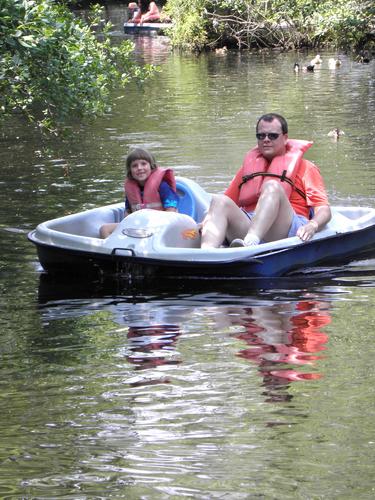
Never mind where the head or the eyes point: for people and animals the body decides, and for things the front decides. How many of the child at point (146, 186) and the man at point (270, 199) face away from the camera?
0

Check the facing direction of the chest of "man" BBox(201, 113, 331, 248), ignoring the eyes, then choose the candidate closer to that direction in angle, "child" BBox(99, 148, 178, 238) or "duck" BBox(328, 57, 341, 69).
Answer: the child

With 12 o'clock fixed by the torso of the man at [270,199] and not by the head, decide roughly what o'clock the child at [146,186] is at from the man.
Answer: The child is roughly at 2 o'clock from the man.

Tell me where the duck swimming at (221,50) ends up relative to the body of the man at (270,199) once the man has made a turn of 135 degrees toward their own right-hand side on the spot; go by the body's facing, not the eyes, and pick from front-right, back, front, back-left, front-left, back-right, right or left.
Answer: front

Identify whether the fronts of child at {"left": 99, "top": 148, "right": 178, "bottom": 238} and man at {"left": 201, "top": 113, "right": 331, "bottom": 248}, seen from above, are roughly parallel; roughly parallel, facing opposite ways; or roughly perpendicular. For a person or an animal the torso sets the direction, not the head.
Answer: roughly parallel

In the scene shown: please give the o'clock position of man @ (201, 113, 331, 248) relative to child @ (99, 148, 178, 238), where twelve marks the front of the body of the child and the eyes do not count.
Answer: The man is roughly at 8 o'clock from the child.

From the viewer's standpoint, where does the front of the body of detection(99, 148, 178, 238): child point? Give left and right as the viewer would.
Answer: facing the viewer and to the left of the viewer

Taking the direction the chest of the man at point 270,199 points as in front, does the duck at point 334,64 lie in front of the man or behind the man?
behind

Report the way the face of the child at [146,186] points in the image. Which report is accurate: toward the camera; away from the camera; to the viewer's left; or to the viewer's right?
toward the camera
